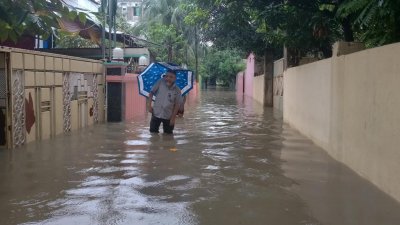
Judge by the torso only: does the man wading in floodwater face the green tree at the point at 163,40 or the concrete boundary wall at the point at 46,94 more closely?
the concrete boundary wall

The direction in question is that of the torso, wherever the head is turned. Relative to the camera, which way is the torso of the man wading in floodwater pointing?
toward the camera

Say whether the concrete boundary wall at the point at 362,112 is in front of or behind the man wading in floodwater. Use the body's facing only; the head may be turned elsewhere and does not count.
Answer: in front

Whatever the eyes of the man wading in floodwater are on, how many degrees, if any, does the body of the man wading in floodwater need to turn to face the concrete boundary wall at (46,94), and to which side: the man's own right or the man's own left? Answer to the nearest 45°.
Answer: approximately 90° to the man's own right

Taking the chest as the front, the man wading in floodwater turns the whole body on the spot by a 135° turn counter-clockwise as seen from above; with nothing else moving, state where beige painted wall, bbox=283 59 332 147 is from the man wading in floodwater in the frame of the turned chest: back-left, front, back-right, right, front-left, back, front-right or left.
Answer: front-right

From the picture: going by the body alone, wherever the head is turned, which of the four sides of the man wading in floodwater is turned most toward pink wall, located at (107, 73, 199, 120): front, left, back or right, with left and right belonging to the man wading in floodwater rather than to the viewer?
back

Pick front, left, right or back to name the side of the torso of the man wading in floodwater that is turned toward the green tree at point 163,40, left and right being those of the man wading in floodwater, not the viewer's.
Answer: back
